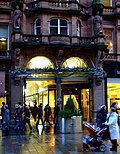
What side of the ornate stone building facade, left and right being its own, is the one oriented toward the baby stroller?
front

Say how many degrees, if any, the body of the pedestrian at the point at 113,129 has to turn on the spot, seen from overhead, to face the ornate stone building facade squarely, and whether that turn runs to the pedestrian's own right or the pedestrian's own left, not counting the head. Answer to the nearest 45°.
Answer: approximately 90° to the pedestrian's own right

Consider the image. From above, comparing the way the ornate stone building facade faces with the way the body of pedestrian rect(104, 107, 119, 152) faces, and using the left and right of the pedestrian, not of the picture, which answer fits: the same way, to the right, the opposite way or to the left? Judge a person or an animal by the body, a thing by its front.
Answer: to the left

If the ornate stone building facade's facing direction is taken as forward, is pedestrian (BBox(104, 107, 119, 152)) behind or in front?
in front

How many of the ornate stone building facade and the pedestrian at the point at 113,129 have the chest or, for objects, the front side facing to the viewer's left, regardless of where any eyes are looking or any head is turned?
1

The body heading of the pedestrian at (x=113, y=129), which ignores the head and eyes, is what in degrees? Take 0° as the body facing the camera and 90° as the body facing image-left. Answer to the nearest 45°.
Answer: approximately 90°

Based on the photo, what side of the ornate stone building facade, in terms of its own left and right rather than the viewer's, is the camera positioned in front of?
front
